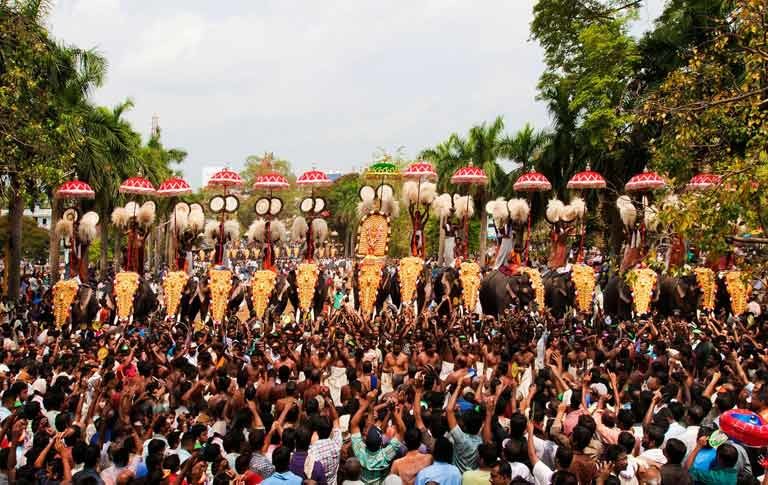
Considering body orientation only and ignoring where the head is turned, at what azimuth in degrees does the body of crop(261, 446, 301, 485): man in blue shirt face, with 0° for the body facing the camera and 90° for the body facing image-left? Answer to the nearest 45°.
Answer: approximately 180°

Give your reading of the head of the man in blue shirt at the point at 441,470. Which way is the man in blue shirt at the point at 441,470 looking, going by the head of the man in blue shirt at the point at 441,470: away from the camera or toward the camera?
away from the camera

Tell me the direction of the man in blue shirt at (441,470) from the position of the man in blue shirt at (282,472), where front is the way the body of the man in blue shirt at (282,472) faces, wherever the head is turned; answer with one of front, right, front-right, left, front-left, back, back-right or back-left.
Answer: right

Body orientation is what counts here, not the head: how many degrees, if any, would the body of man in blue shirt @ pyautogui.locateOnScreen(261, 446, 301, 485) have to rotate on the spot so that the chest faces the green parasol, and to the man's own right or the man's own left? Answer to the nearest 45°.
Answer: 0° — they already face it

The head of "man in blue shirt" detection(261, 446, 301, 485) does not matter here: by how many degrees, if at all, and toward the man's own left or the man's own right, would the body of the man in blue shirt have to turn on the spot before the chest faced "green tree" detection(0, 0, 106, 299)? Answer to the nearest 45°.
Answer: approximately 45° to the man's own left

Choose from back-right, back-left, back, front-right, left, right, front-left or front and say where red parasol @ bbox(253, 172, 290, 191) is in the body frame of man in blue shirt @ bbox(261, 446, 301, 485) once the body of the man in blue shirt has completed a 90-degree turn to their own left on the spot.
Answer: right

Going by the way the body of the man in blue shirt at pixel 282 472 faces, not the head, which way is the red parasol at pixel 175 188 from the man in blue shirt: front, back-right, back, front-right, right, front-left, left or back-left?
front

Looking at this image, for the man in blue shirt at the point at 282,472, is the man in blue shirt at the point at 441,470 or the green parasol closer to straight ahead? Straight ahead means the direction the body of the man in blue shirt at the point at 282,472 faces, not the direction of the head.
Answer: the green parasol

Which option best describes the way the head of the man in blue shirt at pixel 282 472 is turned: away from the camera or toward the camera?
away from the camera

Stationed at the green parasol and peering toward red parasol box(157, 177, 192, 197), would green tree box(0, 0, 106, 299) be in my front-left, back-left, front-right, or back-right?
front-right

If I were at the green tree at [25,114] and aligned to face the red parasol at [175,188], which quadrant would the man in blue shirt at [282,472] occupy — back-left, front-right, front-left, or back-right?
back-right
